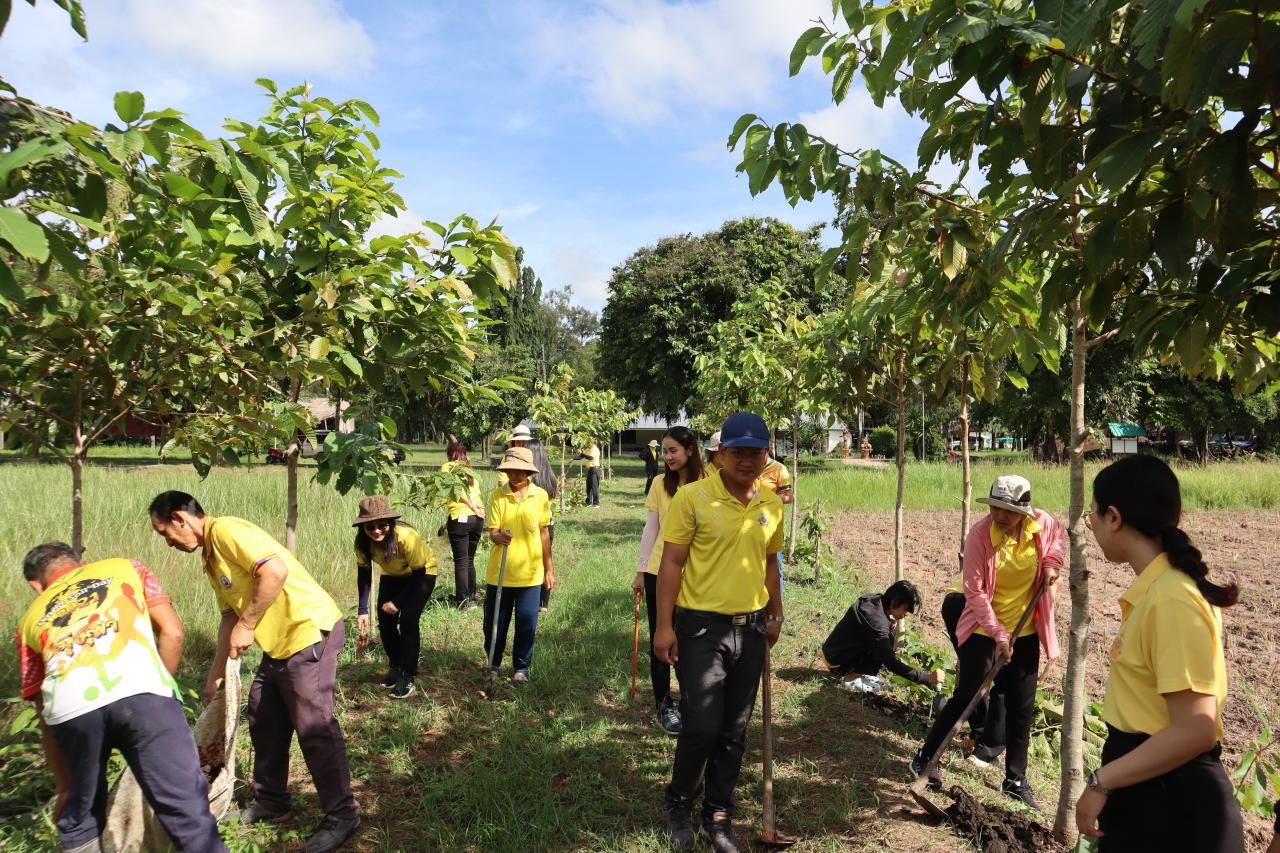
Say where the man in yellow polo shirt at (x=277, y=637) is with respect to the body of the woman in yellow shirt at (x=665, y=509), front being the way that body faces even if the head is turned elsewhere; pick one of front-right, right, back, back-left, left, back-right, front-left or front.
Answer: front-right

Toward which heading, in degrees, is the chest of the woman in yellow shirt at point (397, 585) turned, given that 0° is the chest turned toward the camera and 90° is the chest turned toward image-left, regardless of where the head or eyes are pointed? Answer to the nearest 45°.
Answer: approximately 45°

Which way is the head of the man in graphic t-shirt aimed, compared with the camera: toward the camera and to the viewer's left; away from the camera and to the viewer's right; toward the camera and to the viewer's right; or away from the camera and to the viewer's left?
away from the camera and to the viewer's left

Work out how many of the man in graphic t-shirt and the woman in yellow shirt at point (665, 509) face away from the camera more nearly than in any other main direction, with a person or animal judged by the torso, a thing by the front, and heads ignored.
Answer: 1

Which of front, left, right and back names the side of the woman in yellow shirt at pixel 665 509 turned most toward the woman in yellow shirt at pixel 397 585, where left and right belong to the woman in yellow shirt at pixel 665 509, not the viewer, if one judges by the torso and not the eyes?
right

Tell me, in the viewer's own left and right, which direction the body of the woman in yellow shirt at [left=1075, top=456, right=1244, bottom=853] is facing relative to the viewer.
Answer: facing to the left of the viewer

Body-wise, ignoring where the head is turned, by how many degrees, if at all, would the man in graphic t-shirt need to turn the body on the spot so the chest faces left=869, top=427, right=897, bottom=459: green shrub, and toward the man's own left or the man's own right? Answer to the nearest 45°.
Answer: approximately 45° to the man's own right

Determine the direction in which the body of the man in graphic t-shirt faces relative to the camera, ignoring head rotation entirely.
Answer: away from the camera
